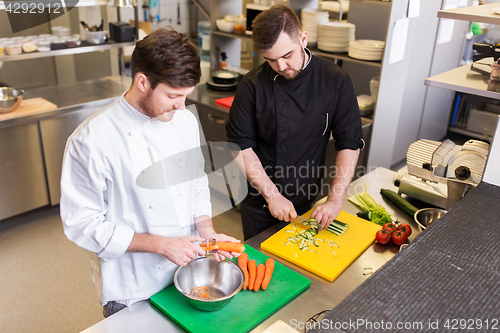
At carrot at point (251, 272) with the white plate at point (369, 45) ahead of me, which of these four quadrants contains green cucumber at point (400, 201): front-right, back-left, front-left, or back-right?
front-right

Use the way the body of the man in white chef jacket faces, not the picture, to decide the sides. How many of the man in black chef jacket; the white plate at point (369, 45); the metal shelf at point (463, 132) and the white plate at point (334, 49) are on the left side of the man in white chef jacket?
4

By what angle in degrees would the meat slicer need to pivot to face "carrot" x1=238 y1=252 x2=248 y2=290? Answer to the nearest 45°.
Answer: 0° — it already faces it

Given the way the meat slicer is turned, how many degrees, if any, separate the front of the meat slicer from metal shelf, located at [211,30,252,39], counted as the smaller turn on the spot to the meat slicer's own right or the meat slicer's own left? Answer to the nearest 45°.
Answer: approximately 90° to the meat slicer's own right

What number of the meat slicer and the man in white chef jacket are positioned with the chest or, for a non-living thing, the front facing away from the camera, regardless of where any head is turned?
0

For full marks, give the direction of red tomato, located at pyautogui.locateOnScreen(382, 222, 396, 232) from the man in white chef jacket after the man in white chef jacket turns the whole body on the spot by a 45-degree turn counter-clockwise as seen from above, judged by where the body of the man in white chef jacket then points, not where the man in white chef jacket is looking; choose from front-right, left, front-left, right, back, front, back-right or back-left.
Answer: front

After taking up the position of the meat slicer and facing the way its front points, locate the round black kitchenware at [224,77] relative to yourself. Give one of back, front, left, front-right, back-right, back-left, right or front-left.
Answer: right

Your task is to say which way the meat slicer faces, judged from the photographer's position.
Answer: facing the viewer and to the left of the viewer

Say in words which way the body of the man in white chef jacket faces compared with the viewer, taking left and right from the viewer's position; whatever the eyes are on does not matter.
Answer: facing the viewer and to the right of the viewer

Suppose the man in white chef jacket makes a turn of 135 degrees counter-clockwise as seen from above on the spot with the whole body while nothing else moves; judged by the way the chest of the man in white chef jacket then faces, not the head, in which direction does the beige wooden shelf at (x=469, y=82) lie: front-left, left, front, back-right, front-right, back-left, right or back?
right

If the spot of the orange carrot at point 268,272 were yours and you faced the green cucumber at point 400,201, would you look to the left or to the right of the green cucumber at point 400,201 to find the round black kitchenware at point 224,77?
left
